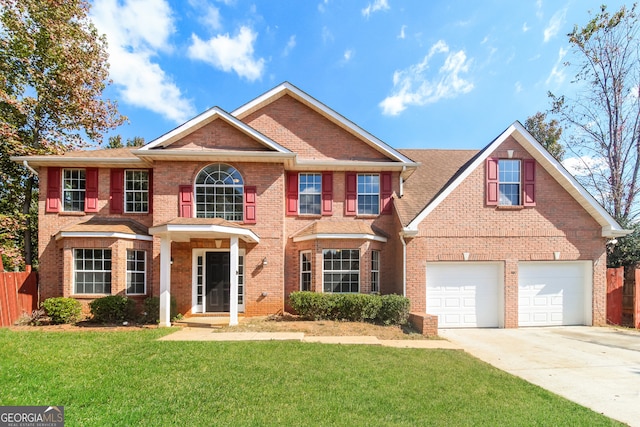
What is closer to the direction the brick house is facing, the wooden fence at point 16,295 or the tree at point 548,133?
the wooden fence

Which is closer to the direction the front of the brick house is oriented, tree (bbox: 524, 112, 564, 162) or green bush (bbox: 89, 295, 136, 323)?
the green bush

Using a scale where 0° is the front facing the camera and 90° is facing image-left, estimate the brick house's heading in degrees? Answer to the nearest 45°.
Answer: approximately 0°

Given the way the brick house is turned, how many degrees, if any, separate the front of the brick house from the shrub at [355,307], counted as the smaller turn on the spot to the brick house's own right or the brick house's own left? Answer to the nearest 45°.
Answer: approximately 45° to the brick house's own left

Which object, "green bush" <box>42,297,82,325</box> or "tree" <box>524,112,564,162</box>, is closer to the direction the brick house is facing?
the green bush

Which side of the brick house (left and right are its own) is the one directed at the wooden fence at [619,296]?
left
